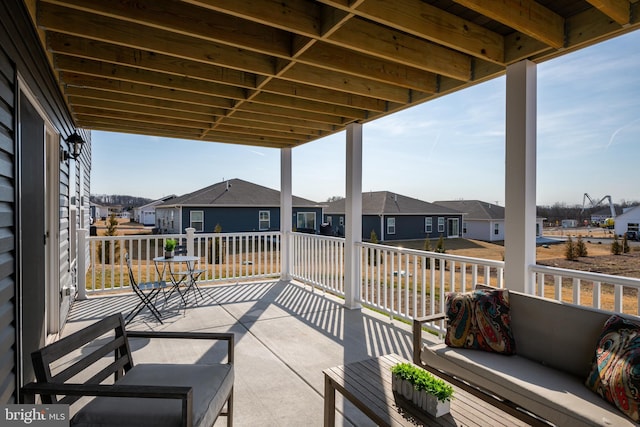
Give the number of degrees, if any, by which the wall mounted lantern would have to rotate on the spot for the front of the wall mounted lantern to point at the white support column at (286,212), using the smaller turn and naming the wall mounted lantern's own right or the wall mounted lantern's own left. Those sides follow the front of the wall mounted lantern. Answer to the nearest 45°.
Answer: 0° — it already faces it

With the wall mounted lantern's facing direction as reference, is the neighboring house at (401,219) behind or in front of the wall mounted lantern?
in front

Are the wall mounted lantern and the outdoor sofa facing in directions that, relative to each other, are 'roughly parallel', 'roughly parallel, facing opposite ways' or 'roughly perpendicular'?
roughly parallel, facing opposite ways

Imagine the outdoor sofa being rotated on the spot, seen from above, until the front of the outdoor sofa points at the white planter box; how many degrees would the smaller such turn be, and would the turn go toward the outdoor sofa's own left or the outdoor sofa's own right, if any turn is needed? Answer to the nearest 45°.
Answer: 0° — it already faces it

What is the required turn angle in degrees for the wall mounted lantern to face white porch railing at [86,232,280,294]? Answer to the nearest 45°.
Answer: approximately 45° to its left

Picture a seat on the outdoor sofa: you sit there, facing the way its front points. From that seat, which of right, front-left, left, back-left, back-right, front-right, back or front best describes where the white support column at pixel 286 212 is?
right

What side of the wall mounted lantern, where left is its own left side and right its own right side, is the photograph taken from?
right

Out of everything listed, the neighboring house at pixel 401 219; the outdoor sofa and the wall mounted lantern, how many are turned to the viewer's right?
1

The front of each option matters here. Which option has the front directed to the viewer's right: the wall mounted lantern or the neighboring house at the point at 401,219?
the wall mounted lantern

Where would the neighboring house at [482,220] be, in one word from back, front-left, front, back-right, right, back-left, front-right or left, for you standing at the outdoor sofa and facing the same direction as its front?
back-right

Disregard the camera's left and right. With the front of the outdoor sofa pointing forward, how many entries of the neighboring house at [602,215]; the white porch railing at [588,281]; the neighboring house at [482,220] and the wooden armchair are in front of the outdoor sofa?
1
